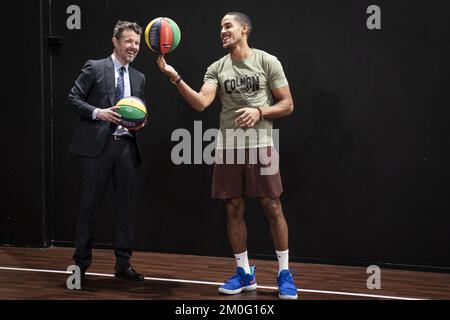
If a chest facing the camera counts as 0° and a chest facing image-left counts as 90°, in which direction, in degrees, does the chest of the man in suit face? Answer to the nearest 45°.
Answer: approximately 315°

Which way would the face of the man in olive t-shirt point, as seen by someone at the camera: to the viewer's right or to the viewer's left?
to the viewer's left
